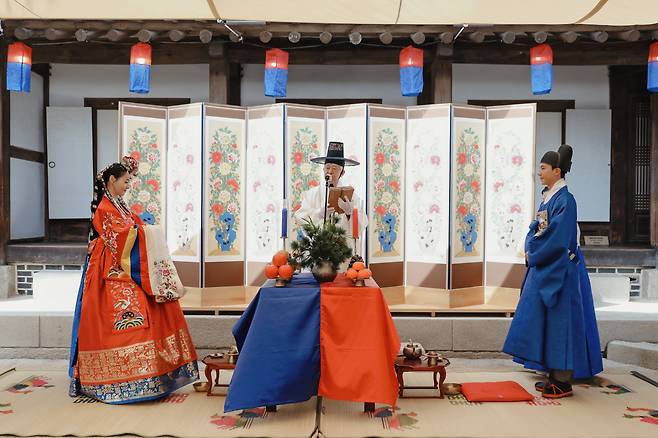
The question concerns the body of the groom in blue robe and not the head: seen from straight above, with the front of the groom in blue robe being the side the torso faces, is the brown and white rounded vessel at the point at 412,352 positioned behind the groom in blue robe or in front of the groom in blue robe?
in front

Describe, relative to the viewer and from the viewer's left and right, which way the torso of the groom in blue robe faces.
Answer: facing to the left of the viewer

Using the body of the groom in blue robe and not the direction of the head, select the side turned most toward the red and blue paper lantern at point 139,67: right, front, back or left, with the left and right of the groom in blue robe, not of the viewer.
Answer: front

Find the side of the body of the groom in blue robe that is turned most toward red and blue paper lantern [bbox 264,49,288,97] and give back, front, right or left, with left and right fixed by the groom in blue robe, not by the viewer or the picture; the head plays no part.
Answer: front

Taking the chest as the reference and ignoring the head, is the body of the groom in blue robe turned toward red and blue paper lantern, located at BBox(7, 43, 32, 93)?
yes

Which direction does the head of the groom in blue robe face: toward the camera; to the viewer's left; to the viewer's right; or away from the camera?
to the viewer's left

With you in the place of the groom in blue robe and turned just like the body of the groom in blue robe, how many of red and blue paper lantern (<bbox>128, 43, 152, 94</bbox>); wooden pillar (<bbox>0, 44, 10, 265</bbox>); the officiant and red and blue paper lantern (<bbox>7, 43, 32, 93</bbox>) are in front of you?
4

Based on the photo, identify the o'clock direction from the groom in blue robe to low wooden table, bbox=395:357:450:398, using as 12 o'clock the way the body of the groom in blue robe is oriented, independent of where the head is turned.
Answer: The low wooden table is roughly at 11 o'clock from the groom in blue robe.

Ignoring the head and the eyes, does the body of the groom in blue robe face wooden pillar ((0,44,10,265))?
yes
